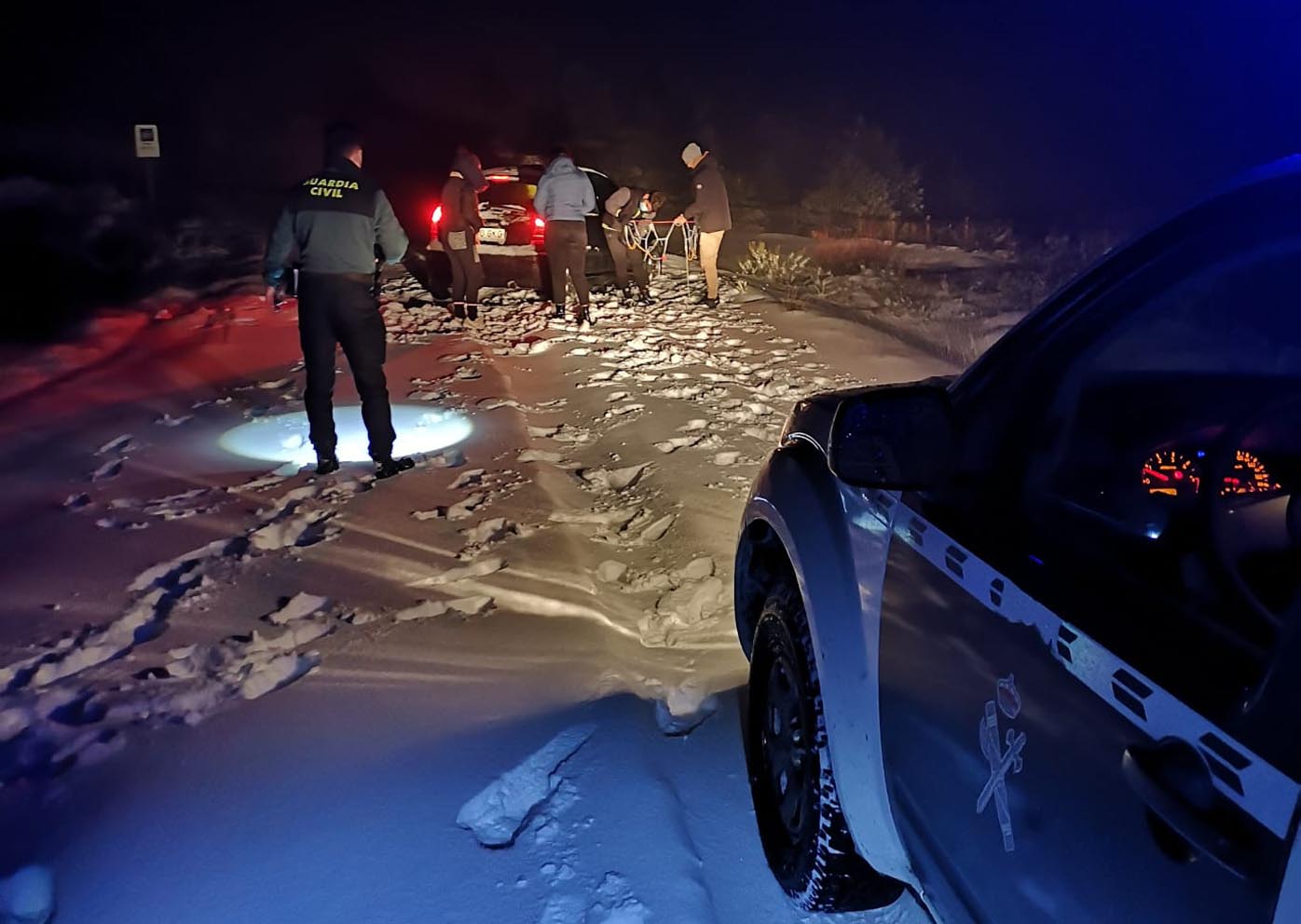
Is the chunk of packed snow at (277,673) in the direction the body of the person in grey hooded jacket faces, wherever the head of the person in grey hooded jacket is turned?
no

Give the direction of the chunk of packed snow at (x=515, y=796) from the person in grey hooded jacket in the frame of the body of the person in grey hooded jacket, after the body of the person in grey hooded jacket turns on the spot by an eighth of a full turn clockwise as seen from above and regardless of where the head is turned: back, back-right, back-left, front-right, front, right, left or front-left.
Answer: back-right

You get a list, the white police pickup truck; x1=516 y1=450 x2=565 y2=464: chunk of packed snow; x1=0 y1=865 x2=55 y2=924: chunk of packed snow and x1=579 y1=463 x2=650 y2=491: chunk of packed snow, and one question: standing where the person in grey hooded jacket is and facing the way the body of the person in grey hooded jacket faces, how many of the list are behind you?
4

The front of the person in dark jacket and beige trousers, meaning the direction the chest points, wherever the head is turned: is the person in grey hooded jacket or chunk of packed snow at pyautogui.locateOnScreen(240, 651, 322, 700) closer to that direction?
the person in grey hooded jacket

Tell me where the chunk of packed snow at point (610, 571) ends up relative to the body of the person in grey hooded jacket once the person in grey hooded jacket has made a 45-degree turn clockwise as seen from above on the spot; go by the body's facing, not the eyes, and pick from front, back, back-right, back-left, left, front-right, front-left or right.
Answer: back-right

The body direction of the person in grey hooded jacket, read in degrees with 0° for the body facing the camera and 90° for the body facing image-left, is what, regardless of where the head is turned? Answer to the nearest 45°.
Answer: approximately 180°

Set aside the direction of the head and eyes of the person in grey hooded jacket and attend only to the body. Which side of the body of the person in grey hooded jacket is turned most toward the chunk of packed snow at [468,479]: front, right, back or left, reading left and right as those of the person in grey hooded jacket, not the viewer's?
back

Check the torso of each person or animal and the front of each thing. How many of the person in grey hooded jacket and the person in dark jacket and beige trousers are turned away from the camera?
1

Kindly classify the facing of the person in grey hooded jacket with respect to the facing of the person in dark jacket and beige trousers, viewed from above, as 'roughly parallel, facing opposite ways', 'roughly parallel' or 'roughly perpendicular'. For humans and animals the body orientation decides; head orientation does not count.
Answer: roughly perpendicular

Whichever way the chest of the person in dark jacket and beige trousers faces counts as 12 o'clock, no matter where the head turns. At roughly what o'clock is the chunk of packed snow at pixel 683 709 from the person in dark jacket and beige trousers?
The chunk of packed snow is roughly at 9 o'clock from the person in dark jacket and beige trousers.

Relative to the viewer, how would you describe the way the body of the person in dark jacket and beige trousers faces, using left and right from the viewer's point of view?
facing to the left of the viewer

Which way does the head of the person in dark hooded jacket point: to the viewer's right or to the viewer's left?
to the viewer's right

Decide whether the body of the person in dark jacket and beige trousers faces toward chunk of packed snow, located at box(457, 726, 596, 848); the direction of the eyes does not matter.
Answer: no

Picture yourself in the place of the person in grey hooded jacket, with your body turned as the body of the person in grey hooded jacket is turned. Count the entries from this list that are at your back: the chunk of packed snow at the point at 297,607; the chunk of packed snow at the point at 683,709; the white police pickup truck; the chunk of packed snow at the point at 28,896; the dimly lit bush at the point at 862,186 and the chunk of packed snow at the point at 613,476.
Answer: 5

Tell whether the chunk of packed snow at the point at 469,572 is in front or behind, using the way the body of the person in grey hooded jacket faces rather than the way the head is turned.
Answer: behind

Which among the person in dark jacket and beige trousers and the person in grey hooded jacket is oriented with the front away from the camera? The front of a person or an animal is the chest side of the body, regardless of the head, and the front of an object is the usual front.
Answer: the person in grey hooded jacket
